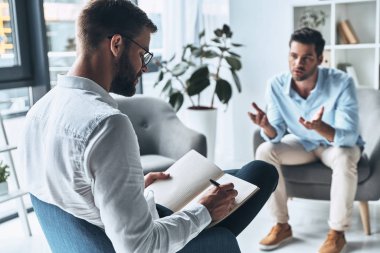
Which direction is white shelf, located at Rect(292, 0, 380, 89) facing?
toward the camera

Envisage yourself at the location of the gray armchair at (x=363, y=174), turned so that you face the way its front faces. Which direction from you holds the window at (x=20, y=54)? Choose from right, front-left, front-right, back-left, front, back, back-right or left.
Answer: front-right

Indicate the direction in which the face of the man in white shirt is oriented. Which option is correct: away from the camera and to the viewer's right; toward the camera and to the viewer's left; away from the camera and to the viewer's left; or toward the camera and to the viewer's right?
away from the camera and to the viewer's right

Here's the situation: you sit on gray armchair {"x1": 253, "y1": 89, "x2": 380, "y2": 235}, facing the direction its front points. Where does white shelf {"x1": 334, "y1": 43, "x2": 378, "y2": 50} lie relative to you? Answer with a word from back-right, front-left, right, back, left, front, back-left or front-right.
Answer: back-right

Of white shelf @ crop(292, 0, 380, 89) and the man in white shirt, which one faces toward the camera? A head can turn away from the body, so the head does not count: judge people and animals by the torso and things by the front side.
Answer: the white shelf

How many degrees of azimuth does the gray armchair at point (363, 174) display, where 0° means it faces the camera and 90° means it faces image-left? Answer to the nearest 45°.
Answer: approximately 45°

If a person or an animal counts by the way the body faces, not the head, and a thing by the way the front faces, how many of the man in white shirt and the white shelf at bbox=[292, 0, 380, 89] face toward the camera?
1

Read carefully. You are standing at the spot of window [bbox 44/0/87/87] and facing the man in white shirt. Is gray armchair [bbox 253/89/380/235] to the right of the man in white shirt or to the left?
left

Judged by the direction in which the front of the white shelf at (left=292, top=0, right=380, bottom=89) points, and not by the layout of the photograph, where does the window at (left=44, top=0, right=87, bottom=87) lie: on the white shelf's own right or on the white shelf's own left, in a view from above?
on the white shelf's own right

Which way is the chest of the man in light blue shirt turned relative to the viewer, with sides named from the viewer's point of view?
facing the viewer and to the left of the viewer

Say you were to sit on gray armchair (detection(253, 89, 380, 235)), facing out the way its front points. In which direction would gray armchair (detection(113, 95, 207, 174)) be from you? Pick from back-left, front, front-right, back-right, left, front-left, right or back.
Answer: front-right

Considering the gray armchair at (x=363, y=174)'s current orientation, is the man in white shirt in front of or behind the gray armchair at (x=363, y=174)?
in front

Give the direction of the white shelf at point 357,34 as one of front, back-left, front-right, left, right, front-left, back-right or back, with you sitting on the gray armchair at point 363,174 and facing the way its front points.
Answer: back-right

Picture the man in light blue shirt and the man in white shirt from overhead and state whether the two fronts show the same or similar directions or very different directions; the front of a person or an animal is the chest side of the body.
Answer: very different directions

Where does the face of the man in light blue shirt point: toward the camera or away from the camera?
toward the camera

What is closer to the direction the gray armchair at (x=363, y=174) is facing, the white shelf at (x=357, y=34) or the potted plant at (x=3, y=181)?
the potted plant

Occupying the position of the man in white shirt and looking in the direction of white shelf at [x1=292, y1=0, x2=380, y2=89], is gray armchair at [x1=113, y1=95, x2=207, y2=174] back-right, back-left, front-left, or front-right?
front-left

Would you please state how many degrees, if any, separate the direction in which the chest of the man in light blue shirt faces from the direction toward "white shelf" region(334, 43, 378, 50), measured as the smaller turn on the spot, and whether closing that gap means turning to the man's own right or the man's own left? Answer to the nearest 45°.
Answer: approximately 135° to the man's own right
